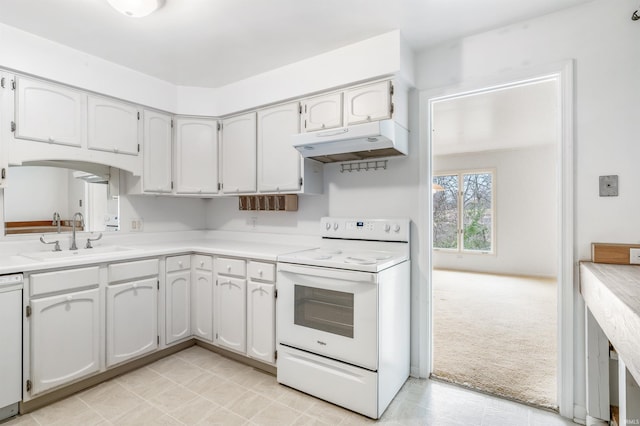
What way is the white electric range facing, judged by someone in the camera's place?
facing the viewer and to the left of the viewer

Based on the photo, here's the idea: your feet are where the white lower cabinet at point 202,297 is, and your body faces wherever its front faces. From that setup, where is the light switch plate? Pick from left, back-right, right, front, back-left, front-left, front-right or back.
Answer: left

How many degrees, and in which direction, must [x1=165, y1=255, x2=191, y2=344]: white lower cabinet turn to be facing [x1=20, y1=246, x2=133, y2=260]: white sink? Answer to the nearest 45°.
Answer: approximately 135° to its right

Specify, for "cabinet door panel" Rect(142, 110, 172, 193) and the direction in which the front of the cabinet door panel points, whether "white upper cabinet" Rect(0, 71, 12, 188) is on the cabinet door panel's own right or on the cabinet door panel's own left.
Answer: on the cabinet door panel's own right

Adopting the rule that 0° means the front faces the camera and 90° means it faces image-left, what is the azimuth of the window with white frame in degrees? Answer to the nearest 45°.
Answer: approximately 45°

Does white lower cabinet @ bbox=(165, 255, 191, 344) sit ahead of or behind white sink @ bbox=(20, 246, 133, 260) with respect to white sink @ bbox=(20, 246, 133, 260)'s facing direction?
ahead
